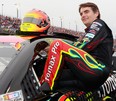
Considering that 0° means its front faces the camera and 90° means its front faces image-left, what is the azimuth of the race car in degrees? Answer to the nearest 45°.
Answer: approximately 45°
